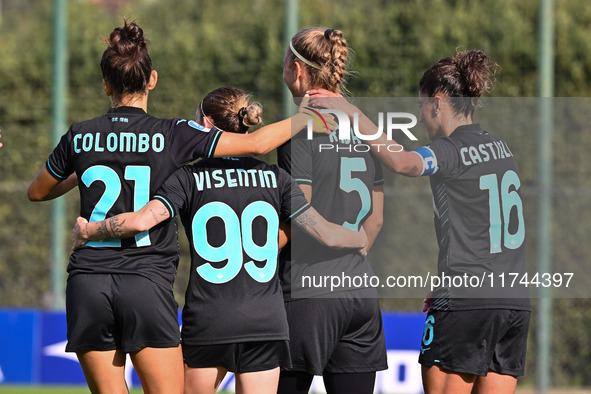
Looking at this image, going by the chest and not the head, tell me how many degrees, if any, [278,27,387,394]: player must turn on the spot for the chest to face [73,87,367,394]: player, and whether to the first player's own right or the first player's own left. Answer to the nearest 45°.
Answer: approximately 90° to the first player's own left

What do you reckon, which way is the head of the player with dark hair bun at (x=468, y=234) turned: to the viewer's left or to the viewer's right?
to the viewer's left

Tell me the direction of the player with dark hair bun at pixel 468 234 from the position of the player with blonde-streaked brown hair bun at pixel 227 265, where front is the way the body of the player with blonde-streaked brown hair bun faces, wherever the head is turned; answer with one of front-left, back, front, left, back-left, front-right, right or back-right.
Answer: right

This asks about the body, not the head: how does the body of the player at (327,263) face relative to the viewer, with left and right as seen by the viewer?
facing away from the viewer and to the left of the viewer

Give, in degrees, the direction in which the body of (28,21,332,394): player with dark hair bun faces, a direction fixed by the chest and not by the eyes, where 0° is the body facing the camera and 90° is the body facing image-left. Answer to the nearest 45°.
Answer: approximately 180°

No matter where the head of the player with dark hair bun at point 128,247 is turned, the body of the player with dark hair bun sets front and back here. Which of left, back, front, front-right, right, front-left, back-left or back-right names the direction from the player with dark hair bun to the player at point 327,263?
right

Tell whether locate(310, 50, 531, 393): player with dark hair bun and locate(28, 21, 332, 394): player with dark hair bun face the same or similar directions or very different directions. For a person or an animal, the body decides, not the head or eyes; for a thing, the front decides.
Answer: same or similar directions

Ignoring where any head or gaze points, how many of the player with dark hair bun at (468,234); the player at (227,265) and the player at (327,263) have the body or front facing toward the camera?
0

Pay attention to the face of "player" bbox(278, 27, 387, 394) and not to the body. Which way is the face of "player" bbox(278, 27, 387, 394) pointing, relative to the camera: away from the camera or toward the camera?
away from the camera

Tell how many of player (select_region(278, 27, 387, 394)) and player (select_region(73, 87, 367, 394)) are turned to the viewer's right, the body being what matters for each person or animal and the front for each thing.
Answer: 0

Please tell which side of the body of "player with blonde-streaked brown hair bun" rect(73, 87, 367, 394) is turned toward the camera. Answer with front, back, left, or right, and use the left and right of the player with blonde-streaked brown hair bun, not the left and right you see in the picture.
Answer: back

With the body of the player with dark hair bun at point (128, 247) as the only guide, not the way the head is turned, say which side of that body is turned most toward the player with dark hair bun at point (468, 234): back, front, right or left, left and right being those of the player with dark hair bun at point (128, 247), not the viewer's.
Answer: right
